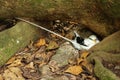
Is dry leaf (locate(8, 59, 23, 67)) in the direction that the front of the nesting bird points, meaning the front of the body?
no

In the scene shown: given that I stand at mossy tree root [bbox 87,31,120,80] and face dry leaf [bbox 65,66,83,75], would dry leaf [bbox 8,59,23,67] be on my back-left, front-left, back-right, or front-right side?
front-right

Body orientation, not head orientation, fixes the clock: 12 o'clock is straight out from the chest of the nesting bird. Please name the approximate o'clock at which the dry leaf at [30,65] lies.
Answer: The dry leaf is roughly at 5 o'clock from the nesting bird.

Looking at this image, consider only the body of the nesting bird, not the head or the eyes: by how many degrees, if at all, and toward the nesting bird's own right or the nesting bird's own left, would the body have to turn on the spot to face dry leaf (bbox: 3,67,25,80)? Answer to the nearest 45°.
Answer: approximately 135° to the nesting bird's own right

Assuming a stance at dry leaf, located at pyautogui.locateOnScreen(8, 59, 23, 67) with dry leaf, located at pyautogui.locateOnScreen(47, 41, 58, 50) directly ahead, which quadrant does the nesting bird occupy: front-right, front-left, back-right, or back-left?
front-right

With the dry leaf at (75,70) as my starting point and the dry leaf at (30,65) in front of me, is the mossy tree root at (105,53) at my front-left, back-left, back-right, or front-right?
back-right

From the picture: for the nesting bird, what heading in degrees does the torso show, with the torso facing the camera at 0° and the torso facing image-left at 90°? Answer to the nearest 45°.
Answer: approximately 270°

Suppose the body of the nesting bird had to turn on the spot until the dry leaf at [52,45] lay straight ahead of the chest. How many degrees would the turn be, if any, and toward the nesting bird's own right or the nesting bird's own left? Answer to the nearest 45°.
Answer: approximately 180°

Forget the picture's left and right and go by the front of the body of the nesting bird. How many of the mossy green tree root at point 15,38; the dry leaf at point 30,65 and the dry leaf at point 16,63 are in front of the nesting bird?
0

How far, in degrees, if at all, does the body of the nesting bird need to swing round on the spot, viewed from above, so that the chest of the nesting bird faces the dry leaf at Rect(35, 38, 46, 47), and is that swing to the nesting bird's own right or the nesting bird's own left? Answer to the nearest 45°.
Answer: approximately 180°

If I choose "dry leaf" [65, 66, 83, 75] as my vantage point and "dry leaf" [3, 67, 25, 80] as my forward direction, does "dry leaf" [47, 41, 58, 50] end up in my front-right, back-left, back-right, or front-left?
front-right

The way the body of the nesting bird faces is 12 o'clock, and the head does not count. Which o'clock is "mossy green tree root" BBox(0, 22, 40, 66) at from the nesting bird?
The mossy green tree root is roughly at 6 o'clock from the nesting bird.
